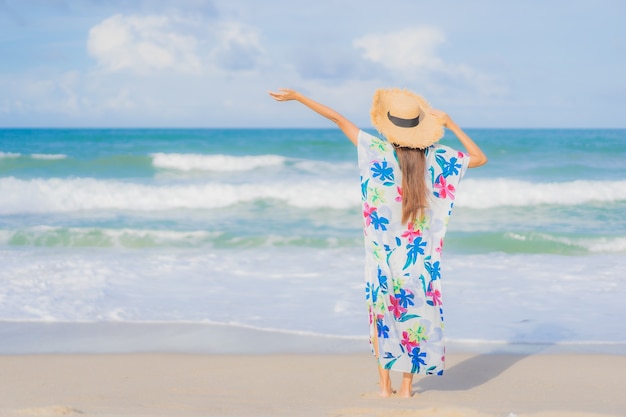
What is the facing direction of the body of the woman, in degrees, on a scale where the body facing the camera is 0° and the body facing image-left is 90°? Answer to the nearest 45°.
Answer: approximately 180°

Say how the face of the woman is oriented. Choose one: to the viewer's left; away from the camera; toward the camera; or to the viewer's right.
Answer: away from the camera
